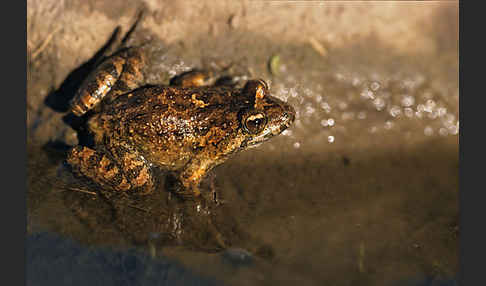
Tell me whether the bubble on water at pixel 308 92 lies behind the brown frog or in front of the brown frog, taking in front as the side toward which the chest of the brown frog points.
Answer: in front

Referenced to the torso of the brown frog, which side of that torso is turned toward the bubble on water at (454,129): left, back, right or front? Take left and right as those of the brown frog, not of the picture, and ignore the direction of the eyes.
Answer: front

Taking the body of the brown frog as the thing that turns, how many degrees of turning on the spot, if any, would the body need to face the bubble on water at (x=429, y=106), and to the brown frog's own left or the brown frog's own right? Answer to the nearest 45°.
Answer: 0° — it already faces it

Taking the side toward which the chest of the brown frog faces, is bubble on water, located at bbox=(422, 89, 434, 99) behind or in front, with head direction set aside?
in front

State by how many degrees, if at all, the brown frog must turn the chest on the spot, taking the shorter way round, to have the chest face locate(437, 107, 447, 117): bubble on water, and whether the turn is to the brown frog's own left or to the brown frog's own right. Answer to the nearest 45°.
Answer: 0° — it already faces it

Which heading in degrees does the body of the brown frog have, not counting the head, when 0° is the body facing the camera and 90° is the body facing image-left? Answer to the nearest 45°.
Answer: approximately 270°
